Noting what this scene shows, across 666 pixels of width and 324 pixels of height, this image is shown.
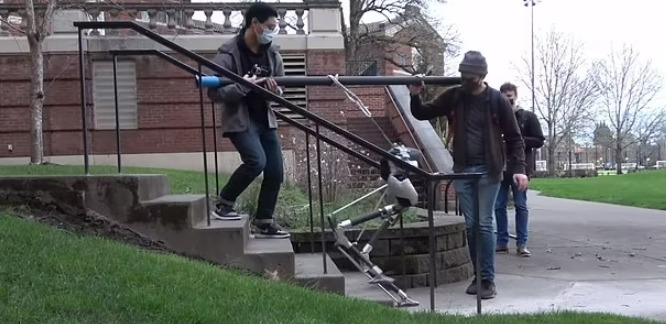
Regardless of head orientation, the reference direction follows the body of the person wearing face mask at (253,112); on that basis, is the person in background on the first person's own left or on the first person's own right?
on the first person's own left

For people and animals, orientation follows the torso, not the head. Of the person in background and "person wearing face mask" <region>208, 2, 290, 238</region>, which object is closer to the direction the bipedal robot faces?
the person in background

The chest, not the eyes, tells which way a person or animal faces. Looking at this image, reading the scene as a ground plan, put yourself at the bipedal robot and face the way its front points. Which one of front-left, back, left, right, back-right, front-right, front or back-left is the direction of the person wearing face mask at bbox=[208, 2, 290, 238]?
back

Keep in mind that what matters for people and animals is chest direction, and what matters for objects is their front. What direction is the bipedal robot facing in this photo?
to the viewer's right

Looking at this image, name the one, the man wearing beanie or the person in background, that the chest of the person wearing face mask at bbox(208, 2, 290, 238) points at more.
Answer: the man wearing beanie

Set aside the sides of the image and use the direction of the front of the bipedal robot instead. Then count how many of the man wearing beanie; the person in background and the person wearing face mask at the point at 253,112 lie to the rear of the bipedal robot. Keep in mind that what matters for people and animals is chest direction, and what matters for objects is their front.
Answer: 1

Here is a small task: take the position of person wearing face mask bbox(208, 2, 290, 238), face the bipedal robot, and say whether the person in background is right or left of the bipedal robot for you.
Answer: left

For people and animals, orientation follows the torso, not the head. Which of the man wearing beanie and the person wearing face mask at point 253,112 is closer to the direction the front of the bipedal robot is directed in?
the man wearing beanie

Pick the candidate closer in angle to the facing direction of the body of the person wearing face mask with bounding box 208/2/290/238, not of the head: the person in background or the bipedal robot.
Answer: the bipedal robot

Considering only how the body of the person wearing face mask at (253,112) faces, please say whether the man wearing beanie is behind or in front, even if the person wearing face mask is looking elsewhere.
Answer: in front
